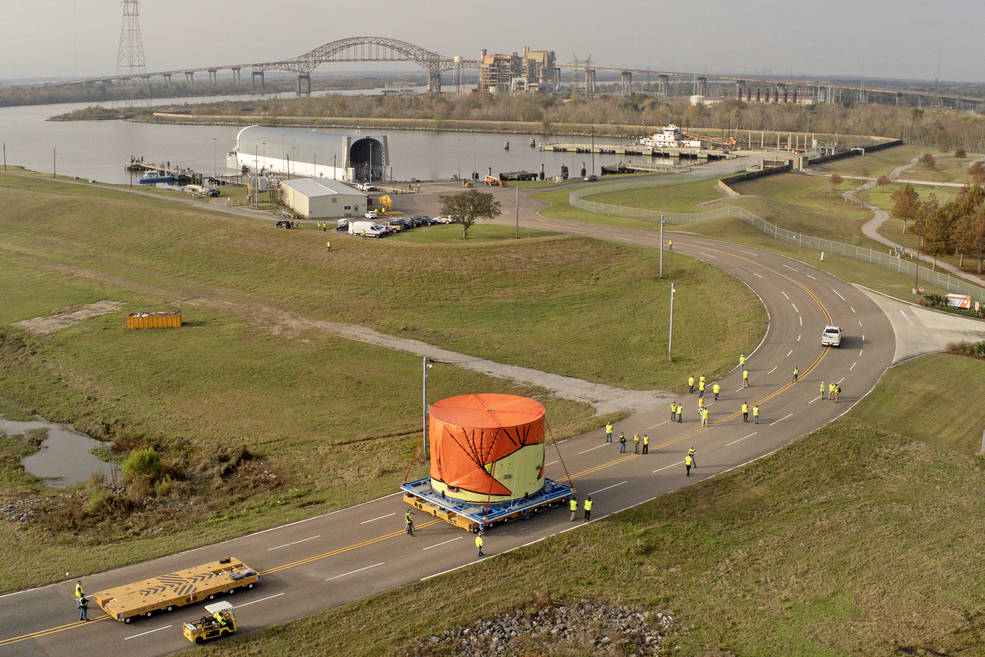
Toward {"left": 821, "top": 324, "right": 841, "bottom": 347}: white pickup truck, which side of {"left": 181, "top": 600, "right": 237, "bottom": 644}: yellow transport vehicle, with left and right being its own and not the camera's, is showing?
front

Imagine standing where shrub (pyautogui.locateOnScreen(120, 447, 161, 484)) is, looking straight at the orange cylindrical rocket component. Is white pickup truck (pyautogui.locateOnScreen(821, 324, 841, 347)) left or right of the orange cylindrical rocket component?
left
